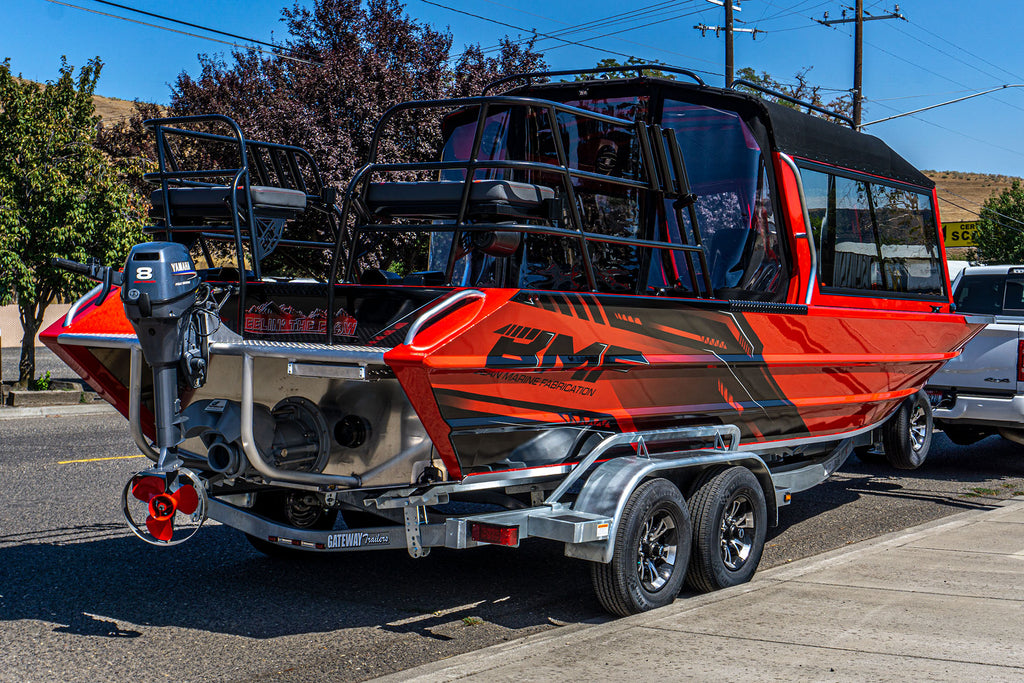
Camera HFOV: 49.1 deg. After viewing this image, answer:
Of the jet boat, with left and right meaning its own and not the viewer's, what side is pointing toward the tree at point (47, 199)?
left

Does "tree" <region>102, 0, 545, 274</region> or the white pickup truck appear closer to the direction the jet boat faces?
the white pickup truck

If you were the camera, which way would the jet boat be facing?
facing away from the viewer and to the right of the viewer

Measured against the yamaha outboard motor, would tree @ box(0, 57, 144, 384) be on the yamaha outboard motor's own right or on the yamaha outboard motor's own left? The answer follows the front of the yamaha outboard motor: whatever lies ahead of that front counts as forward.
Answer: on the yamaha outboard motor's own left

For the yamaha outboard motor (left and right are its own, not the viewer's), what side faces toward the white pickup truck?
front

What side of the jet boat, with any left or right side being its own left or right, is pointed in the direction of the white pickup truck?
front

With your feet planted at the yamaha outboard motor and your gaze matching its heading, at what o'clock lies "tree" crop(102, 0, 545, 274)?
The tree is roughly at 11 o'clock from the yamaha outboard motor.
